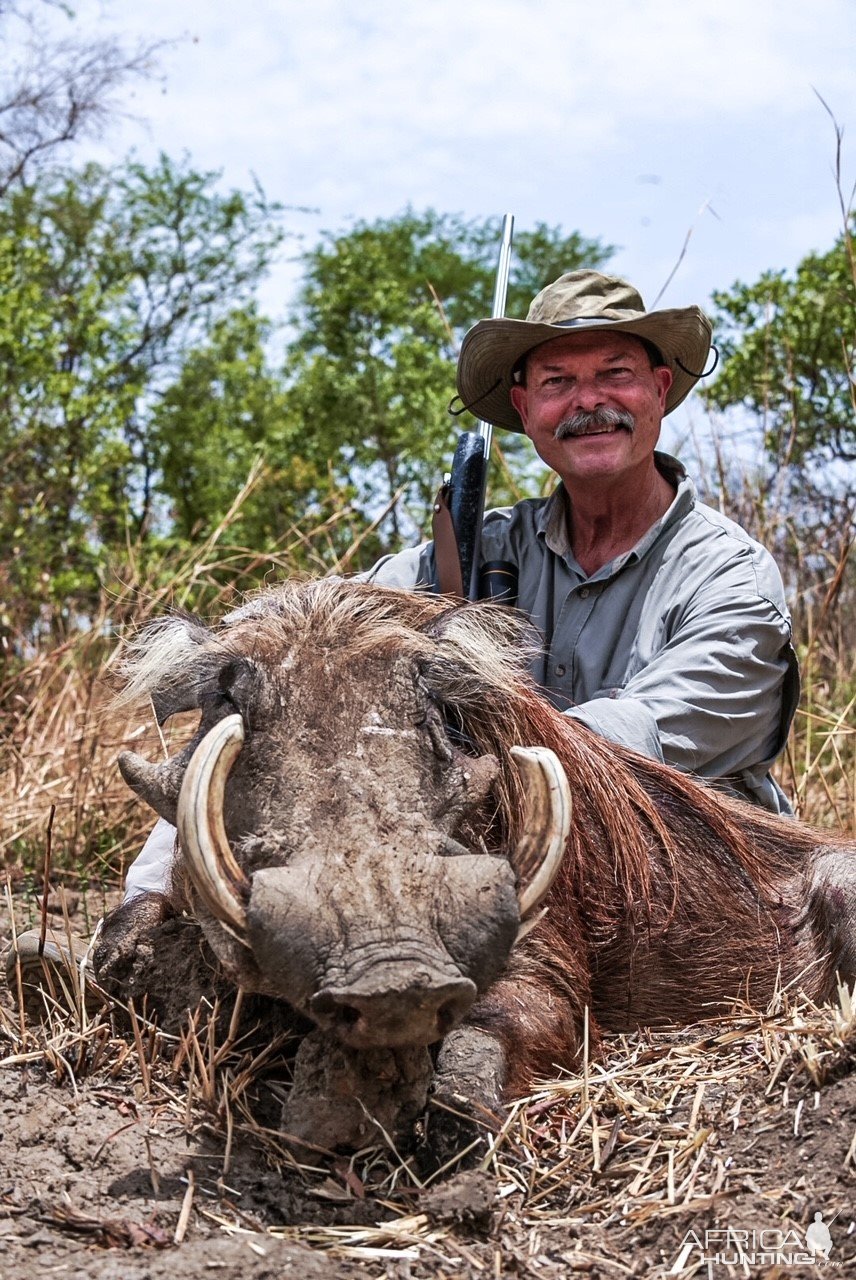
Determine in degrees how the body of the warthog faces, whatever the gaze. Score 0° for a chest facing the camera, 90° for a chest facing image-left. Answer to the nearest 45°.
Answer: approximately 45°

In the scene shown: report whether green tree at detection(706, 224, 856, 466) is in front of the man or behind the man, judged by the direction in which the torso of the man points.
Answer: behind

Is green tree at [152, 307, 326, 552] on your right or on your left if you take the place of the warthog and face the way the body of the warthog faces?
on your right

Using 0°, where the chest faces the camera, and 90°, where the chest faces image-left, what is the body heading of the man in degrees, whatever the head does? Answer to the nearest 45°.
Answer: approximately 45°
